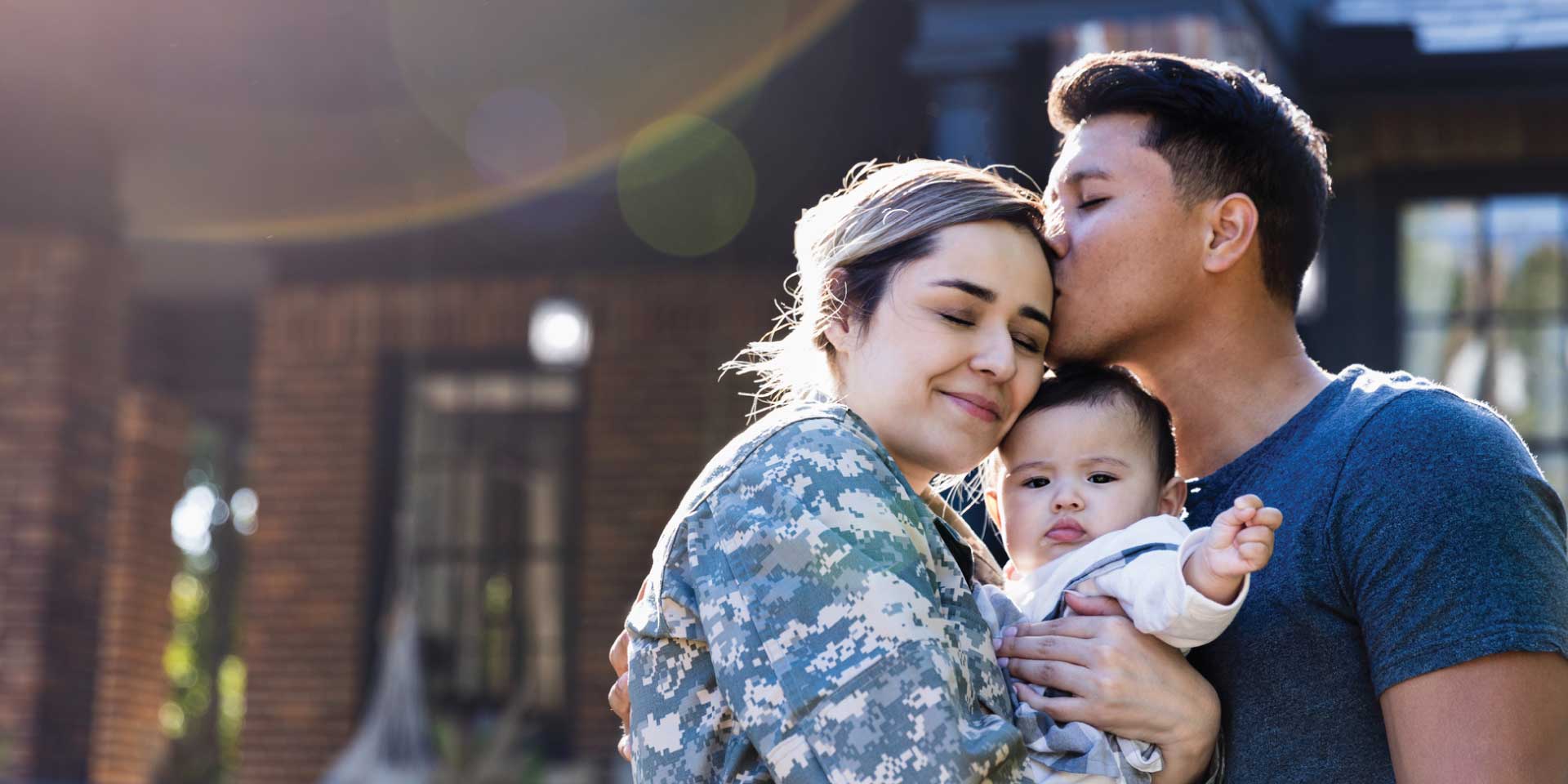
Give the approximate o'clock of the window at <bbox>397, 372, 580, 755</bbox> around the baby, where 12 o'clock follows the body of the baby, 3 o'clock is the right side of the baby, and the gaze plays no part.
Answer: The window is roughly at 5 o'clock from the baby.

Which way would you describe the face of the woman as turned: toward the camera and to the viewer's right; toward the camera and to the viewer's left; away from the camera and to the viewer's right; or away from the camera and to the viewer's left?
toward the camera and to the viewer's right

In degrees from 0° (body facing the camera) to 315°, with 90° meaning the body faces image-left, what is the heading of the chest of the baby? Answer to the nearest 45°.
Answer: approximately 0°

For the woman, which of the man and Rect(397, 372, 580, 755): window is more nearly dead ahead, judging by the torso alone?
the man

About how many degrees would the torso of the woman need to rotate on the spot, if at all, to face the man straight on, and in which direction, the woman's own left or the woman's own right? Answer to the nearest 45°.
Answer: approximately 45° to the woman's own left

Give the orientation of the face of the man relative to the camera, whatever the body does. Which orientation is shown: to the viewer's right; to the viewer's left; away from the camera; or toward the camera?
to the viewer's left

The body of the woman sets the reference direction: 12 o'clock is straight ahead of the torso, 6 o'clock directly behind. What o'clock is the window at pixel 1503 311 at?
The window is roughly at 10 o'clock from the woman.

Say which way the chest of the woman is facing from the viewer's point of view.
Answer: to the viewer's right

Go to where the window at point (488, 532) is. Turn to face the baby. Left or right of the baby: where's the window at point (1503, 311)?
left

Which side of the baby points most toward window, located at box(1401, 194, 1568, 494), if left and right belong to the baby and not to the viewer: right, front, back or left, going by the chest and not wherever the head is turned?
back
